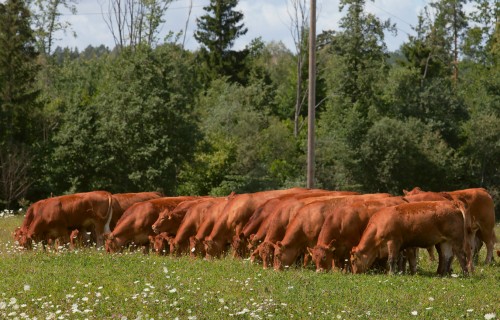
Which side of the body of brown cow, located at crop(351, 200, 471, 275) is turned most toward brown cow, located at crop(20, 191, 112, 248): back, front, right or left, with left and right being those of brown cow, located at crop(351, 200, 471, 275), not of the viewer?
front

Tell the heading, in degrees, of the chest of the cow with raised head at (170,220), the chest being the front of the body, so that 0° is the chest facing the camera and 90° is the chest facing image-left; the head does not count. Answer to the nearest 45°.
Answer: approximately 90°

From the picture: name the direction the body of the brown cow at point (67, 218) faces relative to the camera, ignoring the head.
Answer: to the viewer's left

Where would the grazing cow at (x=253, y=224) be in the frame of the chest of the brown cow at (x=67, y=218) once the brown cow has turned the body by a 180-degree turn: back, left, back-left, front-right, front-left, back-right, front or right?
front-right

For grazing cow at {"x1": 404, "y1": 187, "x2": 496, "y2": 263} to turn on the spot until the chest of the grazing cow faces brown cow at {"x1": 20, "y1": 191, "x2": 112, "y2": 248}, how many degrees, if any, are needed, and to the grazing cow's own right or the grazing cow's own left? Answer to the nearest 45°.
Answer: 0° — it already faces it

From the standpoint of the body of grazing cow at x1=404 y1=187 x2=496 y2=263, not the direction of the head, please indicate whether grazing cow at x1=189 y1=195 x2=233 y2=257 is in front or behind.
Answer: in front

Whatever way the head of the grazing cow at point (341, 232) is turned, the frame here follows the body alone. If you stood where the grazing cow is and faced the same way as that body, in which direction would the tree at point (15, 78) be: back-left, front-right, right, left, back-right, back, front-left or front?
right

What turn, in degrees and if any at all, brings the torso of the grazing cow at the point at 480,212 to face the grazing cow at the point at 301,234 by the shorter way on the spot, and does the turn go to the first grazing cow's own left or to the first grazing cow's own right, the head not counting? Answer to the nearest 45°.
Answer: approximately 45° to the first grazing cow's own left

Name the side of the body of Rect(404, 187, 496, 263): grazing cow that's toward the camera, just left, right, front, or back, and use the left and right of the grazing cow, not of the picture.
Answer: left

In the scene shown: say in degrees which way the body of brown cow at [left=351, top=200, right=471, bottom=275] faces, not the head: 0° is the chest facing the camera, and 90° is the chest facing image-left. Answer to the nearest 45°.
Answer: approximately 90°

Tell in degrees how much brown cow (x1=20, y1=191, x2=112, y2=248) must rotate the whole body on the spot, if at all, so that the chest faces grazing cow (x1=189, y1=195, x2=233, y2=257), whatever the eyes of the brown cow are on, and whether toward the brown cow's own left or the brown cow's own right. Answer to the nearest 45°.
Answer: approximately 135° to the brown cow's own left

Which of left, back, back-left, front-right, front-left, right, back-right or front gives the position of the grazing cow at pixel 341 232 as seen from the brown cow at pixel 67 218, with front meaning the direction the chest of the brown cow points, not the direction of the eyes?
back-left

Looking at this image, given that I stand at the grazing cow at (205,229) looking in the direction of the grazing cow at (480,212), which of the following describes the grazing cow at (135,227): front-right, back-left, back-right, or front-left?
back-left

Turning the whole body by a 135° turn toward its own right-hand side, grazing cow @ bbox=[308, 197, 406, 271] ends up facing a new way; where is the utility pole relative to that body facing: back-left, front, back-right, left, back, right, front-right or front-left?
front
